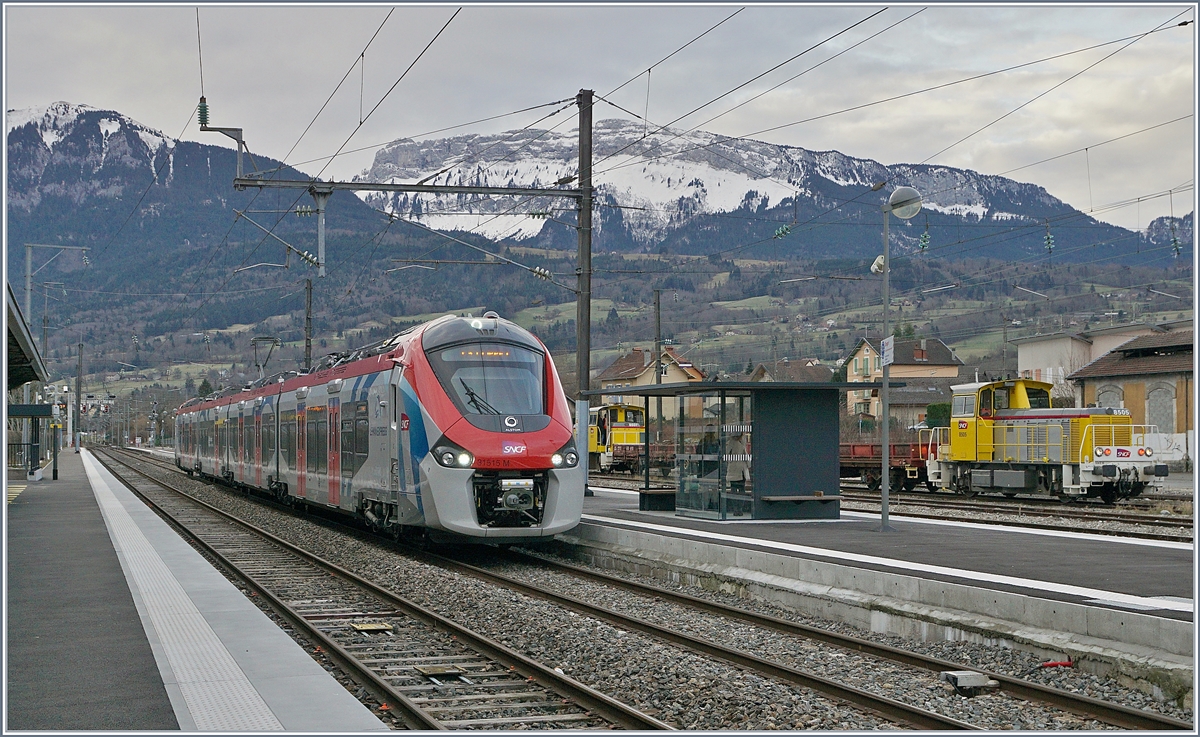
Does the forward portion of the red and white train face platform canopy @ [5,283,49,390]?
no

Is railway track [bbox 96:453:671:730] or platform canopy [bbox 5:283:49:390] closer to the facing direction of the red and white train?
the railway track

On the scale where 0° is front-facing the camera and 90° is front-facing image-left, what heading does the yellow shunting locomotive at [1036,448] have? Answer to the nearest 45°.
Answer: approximately 315°

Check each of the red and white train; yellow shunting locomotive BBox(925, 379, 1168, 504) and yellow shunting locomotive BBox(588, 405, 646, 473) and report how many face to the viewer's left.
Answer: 0

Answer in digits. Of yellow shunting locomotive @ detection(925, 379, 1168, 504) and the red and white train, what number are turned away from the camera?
0

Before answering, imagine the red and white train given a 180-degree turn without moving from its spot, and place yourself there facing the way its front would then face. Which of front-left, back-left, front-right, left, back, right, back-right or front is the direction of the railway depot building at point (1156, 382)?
right

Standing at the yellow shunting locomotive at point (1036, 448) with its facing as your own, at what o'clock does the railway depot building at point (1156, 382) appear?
The railway depot building is roughly at 8 o'clock from the yellow shunting locomotive.

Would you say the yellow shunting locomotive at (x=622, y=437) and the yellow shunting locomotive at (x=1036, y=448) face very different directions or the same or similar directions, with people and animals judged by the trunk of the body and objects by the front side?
same or similar directions

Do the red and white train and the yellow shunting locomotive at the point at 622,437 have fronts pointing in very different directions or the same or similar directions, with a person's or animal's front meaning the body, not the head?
same or similar directions

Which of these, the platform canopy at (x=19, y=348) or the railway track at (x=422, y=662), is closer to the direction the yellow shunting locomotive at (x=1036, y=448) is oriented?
the railway track

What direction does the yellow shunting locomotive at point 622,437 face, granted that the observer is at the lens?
facing the viewer and to the right of the viewer

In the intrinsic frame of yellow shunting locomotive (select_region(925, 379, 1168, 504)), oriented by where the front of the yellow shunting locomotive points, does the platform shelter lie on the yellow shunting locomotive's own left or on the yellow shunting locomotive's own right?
on the yellow shunting locomotive's own right
